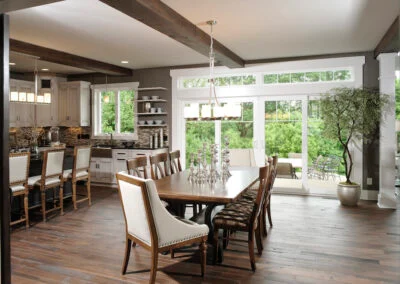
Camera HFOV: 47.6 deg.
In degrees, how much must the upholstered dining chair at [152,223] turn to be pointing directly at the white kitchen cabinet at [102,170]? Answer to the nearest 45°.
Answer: approximately 45° to its left

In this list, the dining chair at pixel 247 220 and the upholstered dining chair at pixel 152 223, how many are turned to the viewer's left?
1

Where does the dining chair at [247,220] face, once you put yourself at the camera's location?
facing to the left of the viewer

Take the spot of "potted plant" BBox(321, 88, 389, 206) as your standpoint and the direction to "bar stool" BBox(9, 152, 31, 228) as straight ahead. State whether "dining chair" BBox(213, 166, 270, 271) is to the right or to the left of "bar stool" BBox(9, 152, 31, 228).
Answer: left

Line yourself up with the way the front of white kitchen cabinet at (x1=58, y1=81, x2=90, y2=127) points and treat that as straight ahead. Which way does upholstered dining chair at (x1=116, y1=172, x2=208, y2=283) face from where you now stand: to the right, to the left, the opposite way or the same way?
the opposite way

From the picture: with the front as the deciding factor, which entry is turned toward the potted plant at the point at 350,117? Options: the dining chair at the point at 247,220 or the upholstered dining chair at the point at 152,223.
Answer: the upholstered dining chair

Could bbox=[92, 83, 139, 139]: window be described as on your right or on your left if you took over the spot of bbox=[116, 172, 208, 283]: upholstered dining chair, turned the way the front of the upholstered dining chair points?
on your left

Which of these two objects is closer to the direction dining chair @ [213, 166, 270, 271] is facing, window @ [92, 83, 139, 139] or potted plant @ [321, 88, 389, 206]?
the window

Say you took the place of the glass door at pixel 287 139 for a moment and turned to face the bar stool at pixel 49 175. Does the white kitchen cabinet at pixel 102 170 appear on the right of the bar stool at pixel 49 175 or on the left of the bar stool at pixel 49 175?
right

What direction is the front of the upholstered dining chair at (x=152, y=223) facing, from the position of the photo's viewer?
facing away from the viewer and to the right of the viewer

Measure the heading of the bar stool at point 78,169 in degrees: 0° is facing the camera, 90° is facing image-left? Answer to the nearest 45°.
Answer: approximately 135°
